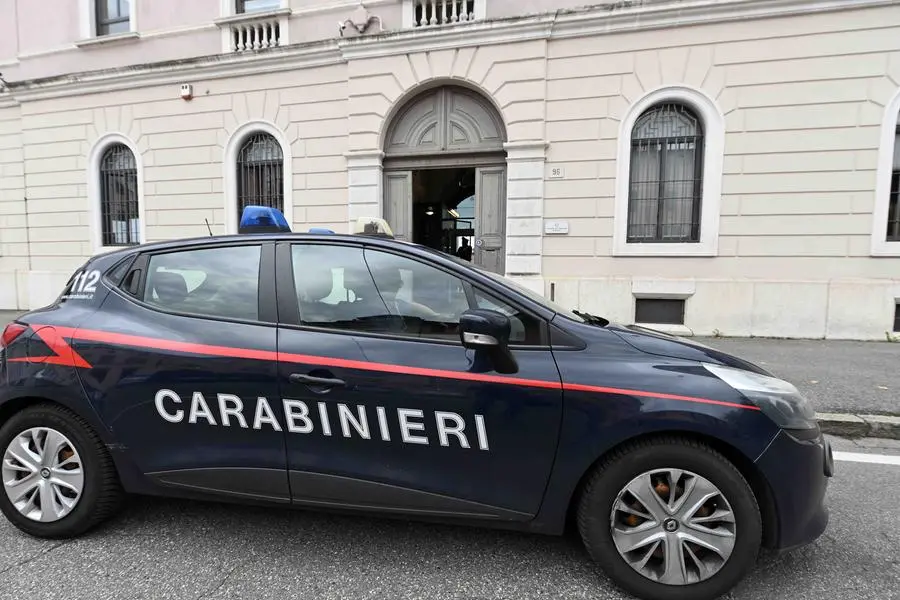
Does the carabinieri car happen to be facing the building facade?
no

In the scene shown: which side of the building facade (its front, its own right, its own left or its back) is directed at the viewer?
front

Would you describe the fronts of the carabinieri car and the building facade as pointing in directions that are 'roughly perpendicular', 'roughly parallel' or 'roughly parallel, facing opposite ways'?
roughly perpendicular

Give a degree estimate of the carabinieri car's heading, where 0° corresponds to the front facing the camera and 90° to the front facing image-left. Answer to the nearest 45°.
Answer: approximately 270°

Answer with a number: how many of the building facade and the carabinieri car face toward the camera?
1

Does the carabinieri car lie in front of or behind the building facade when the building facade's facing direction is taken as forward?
in front
